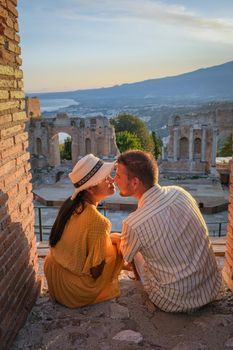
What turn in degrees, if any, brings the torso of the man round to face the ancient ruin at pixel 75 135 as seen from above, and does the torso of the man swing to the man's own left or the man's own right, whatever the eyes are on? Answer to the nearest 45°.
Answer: approximately 45° to the man's own right

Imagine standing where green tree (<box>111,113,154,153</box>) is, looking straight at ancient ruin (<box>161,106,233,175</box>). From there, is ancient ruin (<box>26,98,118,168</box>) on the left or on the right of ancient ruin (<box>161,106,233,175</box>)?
right

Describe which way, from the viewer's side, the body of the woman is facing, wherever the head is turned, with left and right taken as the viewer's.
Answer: facing away from the viewer and to the right of the viewer

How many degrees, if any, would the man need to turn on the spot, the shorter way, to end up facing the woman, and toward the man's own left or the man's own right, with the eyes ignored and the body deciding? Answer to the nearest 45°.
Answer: approximately 45° to the man's own left

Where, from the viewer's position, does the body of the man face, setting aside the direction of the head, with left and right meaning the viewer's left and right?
facing away from the viewer and to the left of the viewer

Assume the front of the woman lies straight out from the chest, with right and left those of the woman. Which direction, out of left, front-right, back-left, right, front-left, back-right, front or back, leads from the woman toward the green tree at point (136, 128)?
front-left

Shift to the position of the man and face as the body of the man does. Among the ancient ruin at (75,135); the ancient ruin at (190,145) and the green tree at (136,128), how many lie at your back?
0

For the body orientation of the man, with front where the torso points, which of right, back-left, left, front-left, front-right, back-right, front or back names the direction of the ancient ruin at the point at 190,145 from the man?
front-right

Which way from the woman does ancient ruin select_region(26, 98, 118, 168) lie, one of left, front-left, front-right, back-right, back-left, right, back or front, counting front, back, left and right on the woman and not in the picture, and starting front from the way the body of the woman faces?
front-left

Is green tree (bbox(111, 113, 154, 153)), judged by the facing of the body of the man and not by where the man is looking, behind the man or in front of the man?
in front

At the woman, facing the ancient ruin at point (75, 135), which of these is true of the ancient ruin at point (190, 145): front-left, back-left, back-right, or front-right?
front-right

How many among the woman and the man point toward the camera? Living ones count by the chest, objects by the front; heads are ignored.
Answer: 0

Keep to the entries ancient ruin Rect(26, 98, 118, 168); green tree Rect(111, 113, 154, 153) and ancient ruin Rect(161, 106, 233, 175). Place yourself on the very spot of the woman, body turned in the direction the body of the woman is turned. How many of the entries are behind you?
0

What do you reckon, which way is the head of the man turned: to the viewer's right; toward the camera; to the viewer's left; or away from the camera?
to the viewer's left

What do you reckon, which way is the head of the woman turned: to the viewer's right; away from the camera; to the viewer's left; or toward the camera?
to the viewer's right
